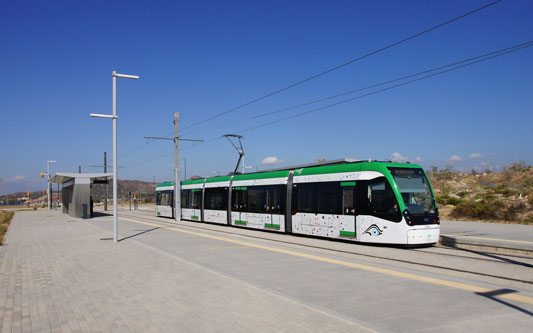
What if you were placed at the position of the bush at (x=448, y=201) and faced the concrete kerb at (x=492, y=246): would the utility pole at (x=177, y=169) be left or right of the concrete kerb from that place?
right

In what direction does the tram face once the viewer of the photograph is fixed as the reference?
facing the viewer and to the right of the viewer

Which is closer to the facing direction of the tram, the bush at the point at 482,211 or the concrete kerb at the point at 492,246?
the concrete kerb

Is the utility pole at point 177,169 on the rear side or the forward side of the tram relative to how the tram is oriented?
on the rear side

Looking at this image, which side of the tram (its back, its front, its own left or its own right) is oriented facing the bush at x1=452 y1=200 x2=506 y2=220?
left

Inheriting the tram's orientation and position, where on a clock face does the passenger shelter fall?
The passenger shelter is roughly at 6 o'clock from the tram.

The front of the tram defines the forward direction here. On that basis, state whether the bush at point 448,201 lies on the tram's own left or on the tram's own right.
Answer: on the tram's own left
